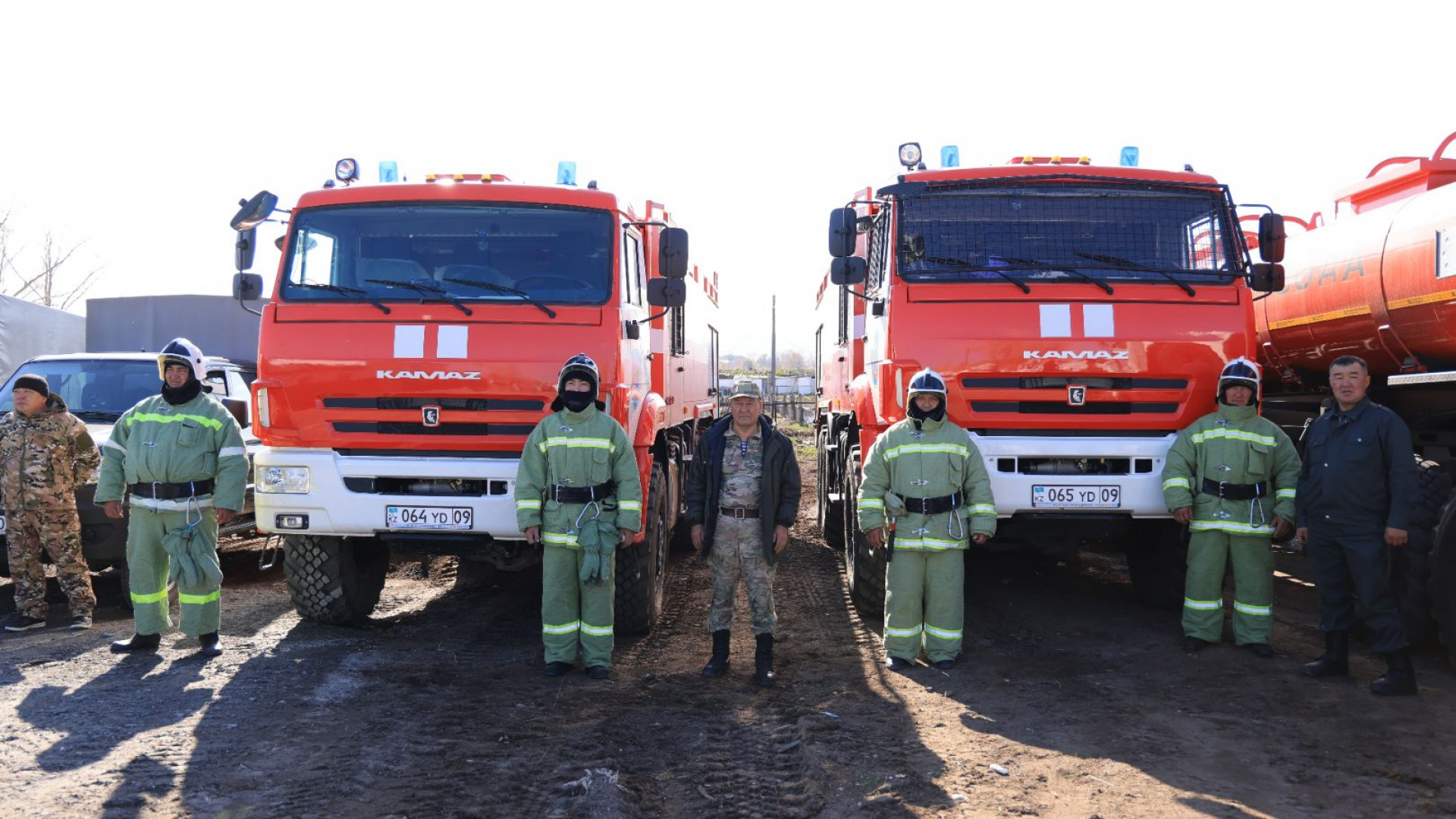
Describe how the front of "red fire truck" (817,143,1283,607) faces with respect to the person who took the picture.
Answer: facing the viewer

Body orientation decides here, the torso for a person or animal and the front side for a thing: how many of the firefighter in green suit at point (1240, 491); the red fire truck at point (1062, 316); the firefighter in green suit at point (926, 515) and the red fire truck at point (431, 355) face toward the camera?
4

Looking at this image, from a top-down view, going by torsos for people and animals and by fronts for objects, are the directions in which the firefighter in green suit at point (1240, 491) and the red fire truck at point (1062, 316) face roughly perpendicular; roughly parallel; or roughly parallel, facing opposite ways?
roughly parallel

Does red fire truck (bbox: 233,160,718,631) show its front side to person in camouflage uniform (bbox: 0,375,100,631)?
no

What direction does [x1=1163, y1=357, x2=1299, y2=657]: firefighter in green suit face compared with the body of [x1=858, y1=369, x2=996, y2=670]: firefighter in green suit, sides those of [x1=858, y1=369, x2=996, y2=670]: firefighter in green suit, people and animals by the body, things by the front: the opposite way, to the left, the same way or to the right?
the same way

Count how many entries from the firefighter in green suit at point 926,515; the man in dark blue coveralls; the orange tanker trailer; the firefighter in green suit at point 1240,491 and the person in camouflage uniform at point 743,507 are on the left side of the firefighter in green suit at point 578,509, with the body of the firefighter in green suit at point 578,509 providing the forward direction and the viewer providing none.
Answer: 5

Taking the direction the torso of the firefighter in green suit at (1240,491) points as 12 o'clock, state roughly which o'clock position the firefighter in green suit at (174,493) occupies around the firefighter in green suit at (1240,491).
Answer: the firefighter in green suit at (174,493) is roughly at 2 o'clock from the firefighter in green suit at (1240,491).

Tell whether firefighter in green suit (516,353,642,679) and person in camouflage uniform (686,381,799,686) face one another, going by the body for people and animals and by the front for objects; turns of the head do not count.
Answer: no

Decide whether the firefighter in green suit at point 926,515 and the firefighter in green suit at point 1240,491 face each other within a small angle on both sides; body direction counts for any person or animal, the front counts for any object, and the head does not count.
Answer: no

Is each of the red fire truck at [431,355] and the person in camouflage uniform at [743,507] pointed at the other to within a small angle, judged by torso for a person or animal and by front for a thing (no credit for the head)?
no

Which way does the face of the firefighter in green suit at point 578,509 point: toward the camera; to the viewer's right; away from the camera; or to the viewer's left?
toward the camera

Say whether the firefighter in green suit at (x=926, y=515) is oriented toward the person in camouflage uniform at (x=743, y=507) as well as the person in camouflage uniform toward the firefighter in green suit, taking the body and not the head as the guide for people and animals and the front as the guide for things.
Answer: no

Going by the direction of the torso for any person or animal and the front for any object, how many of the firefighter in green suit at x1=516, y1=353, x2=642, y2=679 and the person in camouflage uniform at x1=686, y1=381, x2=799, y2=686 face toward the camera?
2

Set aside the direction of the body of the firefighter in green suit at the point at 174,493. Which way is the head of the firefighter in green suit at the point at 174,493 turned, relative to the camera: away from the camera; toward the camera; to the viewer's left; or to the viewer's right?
toward the camera

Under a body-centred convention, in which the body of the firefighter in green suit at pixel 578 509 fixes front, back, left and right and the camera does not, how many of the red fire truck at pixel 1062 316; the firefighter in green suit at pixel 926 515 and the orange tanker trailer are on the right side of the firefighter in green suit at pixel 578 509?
0

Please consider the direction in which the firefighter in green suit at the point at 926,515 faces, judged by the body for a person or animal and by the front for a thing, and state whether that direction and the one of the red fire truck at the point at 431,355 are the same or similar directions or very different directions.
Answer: same or similar directions
